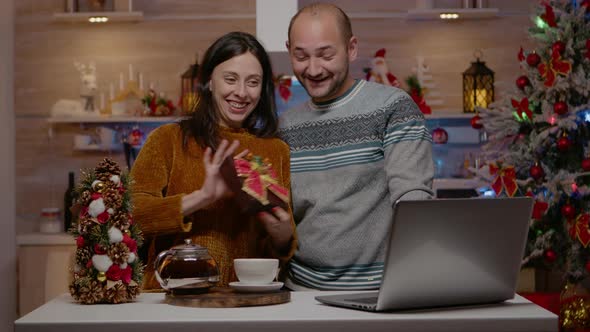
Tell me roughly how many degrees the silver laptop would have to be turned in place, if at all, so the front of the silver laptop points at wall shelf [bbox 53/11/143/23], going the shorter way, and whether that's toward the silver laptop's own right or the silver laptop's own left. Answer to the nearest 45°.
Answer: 0° — it already faces it

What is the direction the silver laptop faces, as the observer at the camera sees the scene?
facing away from the viewer and to the left of the viewer

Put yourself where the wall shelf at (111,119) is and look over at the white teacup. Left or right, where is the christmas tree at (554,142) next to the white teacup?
left

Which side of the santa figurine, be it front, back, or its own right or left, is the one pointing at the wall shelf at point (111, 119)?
right

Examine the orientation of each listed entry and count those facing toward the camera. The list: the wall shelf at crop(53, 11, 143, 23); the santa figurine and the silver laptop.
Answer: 2

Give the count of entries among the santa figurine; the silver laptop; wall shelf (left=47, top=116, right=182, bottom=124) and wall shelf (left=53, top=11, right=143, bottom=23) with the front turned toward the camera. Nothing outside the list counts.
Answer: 3

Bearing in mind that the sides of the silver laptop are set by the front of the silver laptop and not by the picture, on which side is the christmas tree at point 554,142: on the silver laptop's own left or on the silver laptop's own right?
on the silver laptop's own right

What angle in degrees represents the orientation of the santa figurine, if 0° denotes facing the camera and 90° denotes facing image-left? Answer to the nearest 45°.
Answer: approximately 0°
